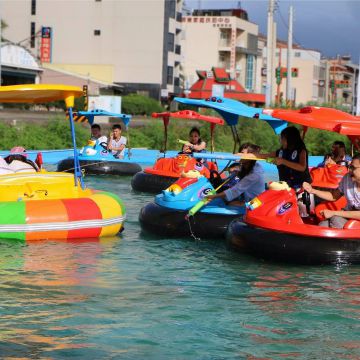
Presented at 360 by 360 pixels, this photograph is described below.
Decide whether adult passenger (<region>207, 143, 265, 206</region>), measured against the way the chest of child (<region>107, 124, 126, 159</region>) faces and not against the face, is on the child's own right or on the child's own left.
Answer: on the child's own left

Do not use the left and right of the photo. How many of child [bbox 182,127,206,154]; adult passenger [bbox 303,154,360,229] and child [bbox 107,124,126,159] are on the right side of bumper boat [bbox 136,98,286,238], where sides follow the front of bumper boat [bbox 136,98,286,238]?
2

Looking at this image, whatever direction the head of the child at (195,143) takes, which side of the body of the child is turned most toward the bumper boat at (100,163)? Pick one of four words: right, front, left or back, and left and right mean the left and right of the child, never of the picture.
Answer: right

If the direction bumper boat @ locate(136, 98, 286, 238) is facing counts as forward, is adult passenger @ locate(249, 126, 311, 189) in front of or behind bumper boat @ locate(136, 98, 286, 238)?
behind

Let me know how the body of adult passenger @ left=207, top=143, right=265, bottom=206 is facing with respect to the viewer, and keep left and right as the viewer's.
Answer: facing to the left of the viewer

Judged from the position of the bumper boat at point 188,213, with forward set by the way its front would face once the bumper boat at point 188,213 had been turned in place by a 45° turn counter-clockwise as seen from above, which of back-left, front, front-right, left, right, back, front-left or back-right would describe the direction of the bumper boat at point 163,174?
back-right

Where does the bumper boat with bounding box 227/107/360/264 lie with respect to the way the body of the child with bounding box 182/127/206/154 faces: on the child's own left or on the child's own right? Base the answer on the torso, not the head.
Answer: on the child's own left

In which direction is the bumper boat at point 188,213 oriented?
to the viewer's left

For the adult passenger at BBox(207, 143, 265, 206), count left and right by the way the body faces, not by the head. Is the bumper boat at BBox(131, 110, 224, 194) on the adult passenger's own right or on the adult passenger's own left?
on the adult passenger's own right

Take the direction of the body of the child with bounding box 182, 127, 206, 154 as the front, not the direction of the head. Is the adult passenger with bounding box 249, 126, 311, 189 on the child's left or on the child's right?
on the child's left

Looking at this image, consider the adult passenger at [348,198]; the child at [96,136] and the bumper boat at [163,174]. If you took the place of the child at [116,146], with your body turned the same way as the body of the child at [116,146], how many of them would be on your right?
1

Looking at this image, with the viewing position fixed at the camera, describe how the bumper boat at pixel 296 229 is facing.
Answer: facing to the left of the viewer
